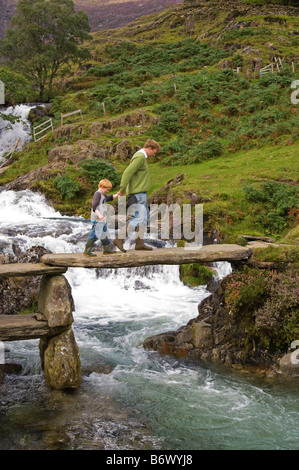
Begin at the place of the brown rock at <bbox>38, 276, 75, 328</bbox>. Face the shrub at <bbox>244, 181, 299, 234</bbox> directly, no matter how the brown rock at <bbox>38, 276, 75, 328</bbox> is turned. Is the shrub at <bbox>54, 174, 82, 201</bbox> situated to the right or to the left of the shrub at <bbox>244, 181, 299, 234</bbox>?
left

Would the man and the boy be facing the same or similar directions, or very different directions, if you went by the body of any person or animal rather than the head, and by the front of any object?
same or similar directions
